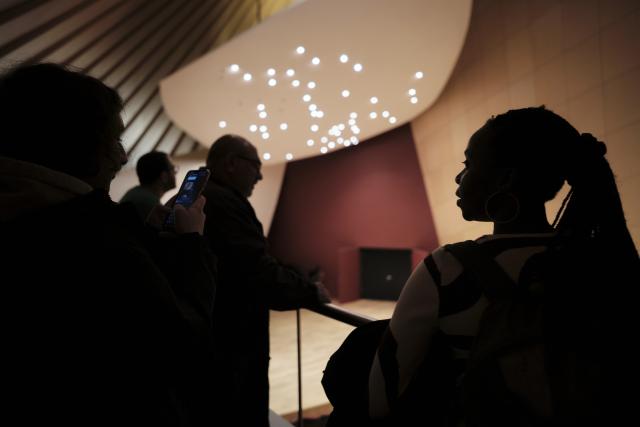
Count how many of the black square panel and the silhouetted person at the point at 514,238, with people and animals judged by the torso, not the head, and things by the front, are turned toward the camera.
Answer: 1

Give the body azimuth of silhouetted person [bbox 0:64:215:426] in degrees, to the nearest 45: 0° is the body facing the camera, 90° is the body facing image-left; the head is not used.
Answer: approximately 225°

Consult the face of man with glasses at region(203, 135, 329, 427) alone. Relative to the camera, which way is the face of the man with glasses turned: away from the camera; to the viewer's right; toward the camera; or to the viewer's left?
to the viewer's right

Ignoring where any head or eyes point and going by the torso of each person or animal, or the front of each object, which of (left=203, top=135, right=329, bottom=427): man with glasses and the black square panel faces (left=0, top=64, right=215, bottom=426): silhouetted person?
the black square panel

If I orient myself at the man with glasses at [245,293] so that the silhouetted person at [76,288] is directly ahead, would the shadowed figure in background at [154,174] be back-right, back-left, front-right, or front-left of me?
back-right

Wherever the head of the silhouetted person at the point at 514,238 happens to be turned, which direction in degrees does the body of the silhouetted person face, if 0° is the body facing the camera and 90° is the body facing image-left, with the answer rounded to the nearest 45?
approximately 135°

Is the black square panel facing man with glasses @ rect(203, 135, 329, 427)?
yes

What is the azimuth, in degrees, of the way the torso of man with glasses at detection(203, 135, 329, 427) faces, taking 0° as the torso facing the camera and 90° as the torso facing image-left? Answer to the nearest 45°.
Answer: approximately 270°

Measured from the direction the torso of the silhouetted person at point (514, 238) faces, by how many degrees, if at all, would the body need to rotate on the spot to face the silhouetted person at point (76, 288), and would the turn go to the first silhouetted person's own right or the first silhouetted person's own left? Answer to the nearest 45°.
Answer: approximately 90° to the first silhouetted person's own left

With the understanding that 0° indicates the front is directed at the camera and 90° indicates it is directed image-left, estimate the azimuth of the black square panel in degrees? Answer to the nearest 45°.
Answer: approximately 0°

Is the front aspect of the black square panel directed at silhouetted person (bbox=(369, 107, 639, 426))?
yes
